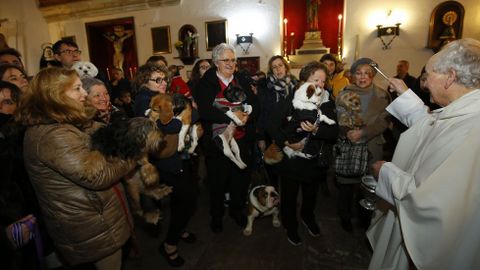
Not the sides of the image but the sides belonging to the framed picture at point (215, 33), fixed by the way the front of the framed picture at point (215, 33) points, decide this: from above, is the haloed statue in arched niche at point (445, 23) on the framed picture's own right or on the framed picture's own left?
on the framed picture's own left

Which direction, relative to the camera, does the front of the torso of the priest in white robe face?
to the viewer's left

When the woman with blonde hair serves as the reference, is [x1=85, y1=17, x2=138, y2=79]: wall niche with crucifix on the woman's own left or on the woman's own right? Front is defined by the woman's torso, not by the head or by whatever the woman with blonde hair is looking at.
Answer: on the woman's own left

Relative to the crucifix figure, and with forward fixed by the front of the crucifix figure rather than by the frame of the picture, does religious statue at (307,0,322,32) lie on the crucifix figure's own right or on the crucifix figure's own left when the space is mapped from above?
on the crucifix figure's own left

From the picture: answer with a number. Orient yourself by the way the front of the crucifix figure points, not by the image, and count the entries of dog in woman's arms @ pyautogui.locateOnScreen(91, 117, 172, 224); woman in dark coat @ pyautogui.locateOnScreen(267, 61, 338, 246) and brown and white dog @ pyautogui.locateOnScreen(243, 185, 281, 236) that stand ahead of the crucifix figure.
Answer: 3

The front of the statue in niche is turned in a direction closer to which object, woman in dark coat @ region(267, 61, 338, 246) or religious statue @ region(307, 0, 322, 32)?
the woman in dark coat

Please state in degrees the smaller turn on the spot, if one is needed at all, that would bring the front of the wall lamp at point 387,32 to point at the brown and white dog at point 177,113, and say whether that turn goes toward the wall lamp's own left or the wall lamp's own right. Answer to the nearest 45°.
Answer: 0° — it already faces it

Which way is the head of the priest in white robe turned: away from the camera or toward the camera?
away from the camera
